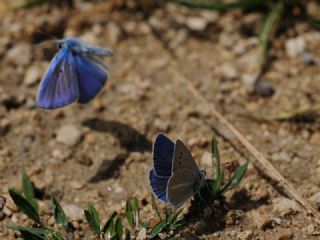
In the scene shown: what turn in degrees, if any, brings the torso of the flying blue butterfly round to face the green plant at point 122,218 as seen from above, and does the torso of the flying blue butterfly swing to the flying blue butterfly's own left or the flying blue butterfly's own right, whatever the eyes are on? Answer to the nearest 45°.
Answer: approximately 90° to the flying blue butterfly's own left

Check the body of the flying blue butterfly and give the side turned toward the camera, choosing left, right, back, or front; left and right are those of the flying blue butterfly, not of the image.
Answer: left

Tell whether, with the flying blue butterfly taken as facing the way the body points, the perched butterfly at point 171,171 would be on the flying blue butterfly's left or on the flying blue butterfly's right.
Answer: on the flying blue butterfly's left

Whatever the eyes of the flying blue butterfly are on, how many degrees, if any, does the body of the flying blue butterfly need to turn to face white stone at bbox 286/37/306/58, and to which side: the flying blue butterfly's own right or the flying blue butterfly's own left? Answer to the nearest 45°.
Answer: approximately 180°

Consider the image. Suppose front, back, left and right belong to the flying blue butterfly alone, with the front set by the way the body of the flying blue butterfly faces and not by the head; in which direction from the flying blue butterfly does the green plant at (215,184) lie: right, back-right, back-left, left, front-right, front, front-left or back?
back-left

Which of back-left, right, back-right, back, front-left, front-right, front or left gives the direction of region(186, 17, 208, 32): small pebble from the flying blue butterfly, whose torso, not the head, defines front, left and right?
back-right

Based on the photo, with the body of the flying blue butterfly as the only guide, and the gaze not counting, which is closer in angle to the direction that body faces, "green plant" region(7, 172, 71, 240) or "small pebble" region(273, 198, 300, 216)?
the green plant
